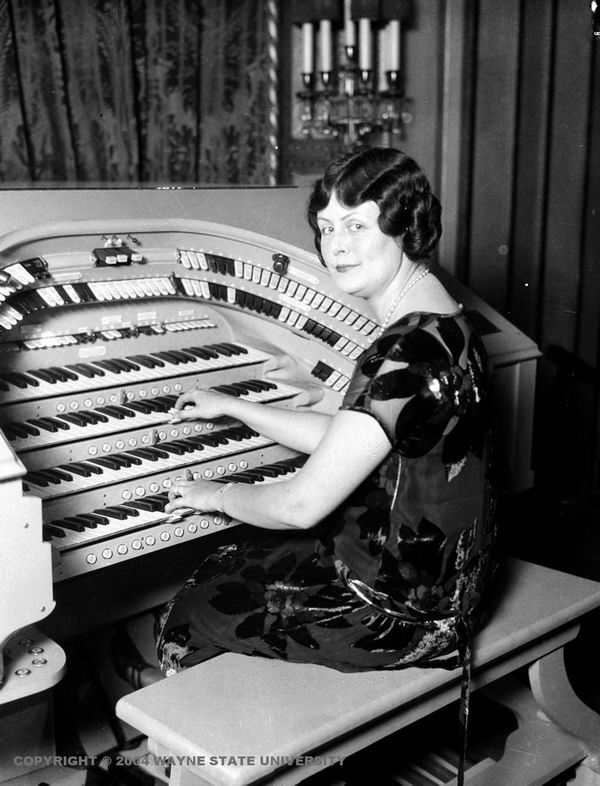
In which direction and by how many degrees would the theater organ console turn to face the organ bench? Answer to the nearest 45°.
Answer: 0° — it already faces it

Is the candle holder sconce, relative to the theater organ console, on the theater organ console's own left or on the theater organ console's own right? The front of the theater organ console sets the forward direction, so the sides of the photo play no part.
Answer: on the theater organ console's own left

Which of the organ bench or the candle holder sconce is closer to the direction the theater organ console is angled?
the organ bench

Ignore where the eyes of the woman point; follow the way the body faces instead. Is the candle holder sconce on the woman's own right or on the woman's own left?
on the woman's own right

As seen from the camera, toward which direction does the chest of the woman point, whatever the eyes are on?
to the viewer's left
